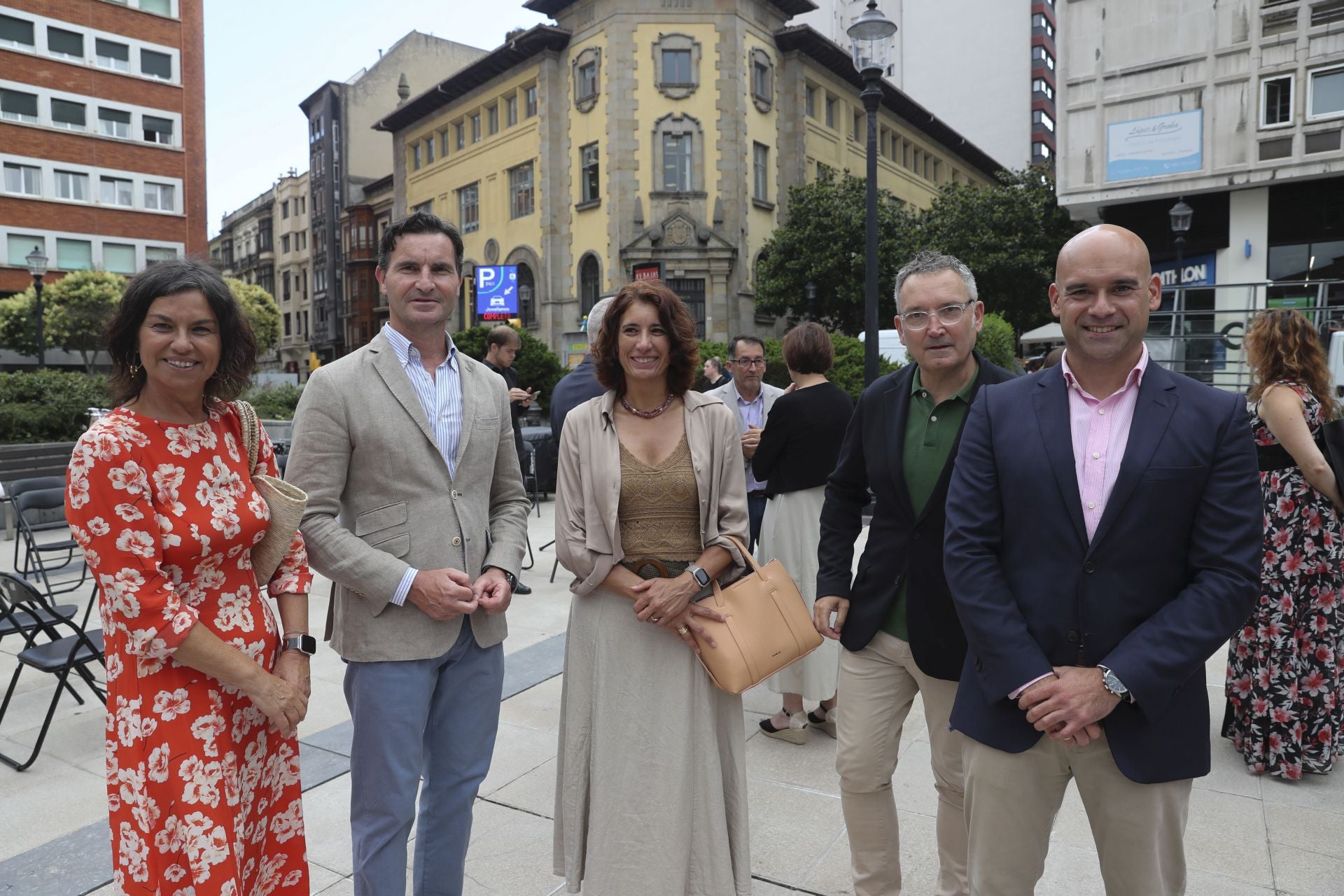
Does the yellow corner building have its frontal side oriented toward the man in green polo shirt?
yes

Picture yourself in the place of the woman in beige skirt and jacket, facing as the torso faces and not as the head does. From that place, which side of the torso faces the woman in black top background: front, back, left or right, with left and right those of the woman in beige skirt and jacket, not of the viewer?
back

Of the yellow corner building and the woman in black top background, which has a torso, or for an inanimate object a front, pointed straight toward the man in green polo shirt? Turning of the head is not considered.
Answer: the yellow corner building

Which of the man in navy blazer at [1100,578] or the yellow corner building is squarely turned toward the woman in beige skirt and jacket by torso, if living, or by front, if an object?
the yellow corner building

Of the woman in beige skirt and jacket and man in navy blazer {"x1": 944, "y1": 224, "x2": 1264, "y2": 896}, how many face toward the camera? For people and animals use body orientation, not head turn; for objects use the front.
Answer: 2

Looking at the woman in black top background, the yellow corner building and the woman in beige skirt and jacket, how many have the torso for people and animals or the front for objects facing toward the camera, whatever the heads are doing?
2
